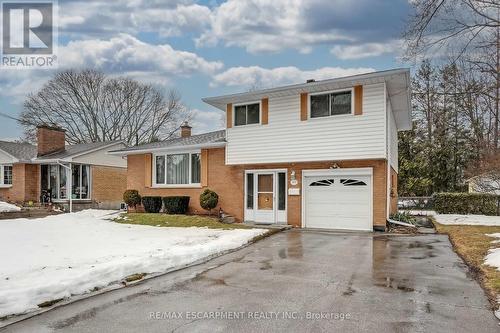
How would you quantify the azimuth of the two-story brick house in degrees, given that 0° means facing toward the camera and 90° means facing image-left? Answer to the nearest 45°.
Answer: approximately 45°

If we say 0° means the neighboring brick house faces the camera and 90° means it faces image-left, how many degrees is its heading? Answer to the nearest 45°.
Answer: approximately 45°

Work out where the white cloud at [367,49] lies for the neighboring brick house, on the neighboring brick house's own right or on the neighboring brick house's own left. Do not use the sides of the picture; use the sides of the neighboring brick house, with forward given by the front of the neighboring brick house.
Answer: on the neighboring brick house's own left

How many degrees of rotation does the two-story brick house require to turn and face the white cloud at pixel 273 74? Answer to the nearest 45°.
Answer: approximately 135° to its right

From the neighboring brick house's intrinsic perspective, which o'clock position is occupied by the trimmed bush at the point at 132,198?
The trimmed bush is roughly at 10 o'clock from the neighboring brick house.

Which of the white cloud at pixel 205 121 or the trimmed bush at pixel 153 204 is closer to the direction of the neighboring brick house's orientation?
the trimmed bush
